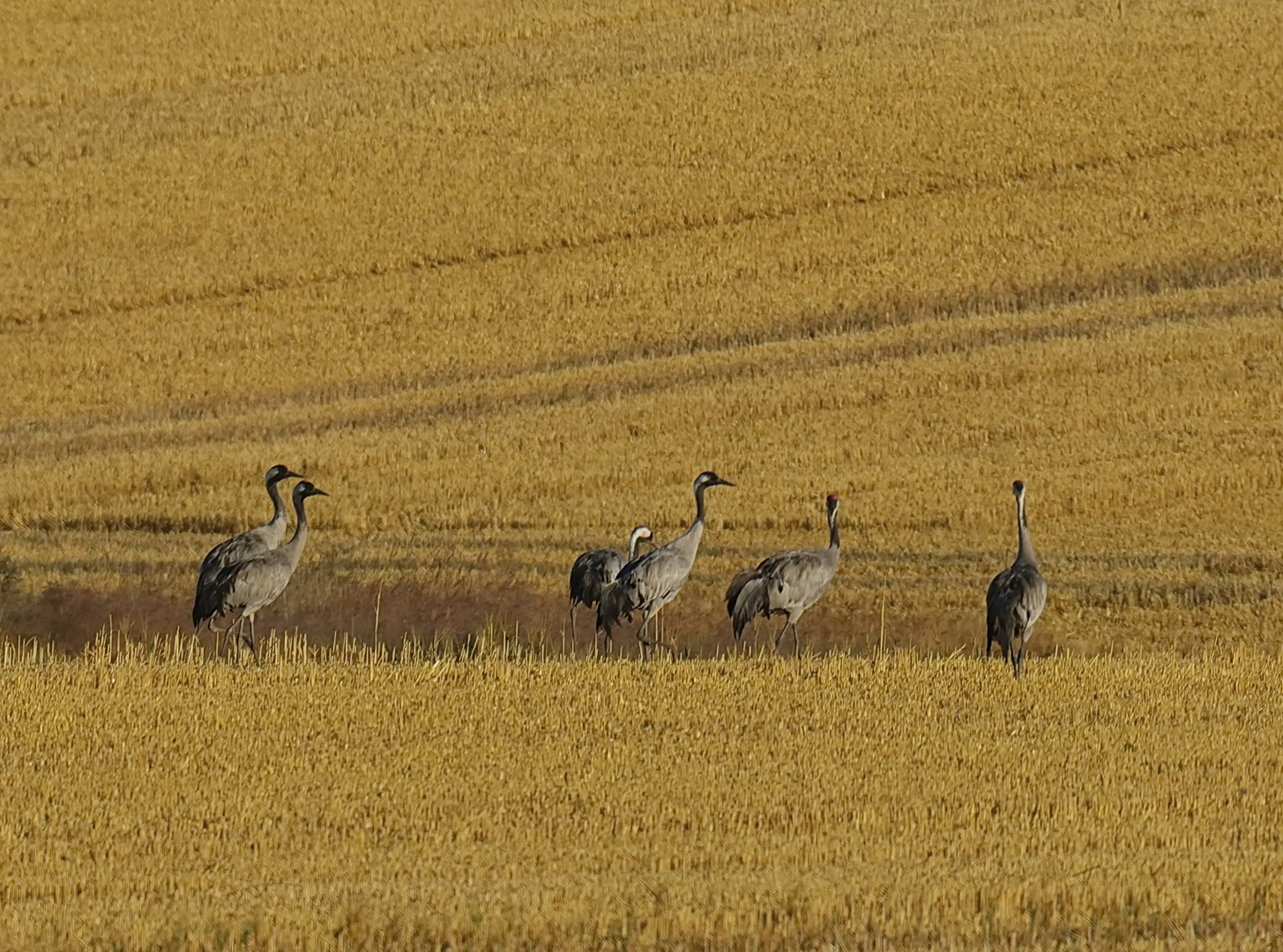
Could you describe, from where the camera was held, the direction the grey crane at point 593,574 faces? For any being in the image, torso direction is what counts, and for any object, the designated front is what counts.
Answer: facing to the right of the viewer

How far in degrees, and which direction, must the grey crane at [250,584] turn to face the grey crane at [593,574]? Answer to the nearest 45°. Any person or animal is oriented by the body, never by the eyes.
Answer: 0° — it already faces it

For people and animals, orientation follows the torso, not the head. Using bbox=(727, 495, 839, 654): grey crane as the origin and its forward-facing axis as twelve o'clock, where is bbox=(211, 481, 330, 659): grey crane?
bbox=(211, 481, 330, 659): grey crane is roughly at 6 o'clock from bbox=(727, 495, 839, 654): grey crane.

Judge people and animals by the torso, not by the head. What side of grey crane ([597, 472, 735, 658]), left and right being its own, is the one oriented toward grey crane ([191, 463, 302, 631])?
back

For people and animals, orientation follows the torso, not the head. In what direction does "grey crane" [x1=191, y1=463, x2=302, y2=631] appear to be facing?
to the viewer's right

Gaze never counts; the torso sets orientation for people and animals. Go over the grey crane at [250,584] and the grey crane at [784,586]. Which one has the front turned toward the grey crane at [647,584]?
the grey crane at [250,584]

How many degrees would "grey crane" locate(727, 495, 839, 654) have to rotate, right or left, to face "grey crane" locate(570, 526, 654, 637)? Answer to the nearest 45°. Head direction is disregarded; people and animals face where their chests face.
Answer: approximately 135° to its left

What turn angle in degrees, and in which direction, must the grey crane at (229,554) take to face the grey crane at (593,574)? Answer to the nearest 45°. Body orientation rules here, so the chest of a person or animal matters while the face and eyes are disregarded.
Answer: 0° — it already faces it

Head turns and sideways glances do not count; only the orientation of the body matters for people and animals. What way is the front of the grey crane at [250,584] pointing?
to the viewer's right

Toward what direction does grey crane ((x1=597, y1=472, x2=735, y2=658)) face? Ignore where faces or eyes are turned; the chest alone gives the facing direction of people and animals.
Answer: to the viewer's right

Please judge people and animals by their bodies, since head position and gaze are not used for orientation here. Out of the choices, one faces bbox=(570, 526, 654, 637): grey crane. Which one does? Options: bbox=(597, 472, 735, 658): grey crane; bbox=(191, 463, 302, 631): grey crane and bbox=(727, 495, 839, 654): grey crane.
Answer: bbox=(191, 463, 302, 631): grey crane

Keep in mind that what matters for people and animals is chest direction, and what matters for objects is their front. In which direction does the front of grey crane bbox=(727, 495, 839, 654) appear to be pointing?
to the viewer's right

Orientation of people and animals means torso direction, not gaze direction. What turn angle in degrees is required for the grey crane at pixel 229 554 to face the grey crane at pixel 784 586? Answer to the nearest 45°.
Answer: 0° — it already faces it
